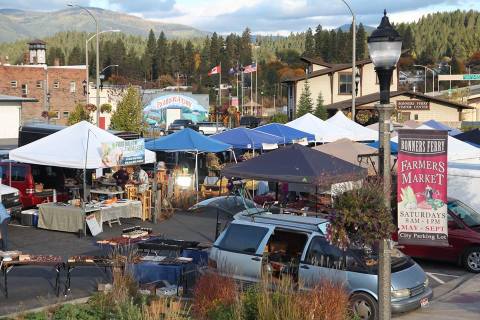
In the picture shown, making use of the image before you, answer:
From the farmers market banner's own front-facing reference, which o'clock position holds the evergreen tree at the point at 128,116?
The evergreen tree is roughly at 5 o'clock from the farmers market banner.

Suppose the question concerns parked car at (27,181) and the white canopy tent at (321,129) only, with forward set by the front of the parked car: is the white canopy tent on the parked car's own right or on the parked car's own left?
on the parked car's own right

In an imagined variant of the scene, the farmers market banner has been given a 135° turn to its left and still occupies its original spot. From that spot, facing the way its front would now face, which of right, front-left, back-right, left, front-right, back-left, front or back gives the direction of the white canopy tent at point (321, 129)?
front-left

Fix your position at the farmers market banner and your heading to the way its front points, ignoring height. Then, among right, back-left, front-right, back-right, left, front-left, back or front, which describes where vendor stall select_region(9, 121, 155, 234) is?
back-right

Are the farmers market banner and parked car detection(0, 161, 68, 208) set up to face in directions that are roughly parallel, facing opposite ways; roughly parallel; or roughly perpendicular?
roughly perpendicular

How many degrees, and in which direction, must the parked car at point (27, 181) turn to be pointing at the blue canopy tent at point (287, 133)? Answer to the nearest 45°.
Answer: approximately 90° to its right

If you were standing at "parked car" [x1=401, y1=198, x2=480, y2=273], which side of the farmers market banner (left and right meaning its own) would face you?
back

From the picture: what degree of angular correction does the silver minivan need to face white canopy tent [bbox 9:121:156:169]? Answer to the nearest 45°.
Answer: approximately 180°

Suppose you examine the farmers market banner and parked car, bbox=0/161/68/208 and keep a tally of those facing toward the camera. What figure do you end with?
1

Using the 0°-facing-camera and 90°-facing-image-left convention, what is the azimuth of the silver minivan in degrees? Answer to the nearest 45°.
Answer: approximately 315°

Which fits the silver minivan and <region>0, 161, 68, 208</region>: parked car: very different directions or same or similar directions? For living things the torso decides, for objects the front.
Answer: very different directions

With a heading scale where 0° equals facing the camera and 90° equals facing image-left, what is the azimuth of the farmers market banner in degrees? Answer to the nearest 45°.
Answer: approximately 0°
